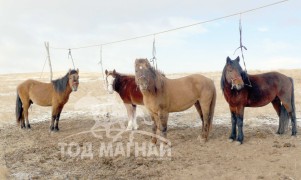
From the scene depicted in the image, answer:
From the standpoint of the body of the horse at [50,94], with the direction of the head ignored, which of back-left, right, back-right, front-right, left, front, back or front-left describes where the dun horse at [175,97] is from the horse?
front-right

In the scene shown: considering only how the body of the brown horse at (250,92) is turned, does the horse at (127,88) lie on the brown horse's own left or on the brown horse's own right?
on the brown horse's own right

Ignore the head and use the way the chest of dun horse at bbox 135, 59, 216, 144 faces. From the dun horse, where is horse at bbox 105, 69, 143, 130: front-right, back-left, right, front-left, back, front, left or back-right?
right

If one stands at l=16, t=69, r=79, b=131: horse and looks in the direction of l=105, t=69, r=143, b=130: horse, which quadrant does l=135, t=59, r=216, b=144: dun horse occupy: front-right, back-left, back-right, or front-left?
front-right

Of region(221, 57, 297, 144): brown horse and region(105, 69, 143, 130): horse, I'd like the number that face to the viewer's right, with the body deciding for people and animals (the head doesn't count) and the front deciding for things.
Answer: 0

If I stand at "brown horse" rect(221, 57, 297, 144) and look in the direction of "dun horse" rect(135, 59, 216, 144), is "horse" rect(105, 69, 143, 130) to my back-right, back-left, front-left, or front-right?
front-right

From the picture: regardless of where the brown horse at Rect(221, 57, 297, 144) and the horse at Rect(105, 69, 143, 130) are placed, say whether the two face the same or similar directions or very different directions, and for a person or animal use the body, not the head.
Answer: same or similar directions

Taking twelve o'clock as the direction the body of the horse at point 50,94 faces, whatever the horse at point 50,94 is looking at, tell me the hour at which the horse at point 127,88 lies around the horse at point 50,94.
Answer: the horse at point 127,88 is roughly at 1 o'clock from the horse at point 50,94.

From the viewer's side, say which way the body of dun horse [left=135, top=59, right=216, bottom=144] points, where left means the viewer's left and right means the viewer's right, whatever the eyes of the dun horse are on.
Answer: facing the viewer and to the left of the viewer

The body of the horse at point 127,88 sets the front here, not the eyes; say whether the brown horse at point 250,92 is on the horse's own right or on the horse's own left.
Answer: on the horse's own left

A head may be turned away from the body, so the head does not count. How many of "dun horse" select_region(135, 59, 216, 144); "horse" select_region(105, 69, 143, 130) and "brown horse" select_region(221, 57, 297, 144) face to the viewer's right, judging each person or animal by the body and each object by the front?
0

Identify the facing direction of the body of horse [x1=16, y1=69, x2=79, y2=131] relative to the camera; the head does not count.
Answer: to the viewer's right

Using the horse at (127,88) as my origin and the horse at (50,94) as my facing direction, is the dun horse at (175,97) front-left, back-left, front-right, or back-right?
back-left

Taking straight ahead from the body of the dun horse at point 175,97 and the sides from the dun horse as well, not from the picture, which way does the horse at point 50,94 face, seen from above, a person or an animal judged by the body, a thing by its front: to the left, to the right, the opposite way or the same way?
the opposite way
